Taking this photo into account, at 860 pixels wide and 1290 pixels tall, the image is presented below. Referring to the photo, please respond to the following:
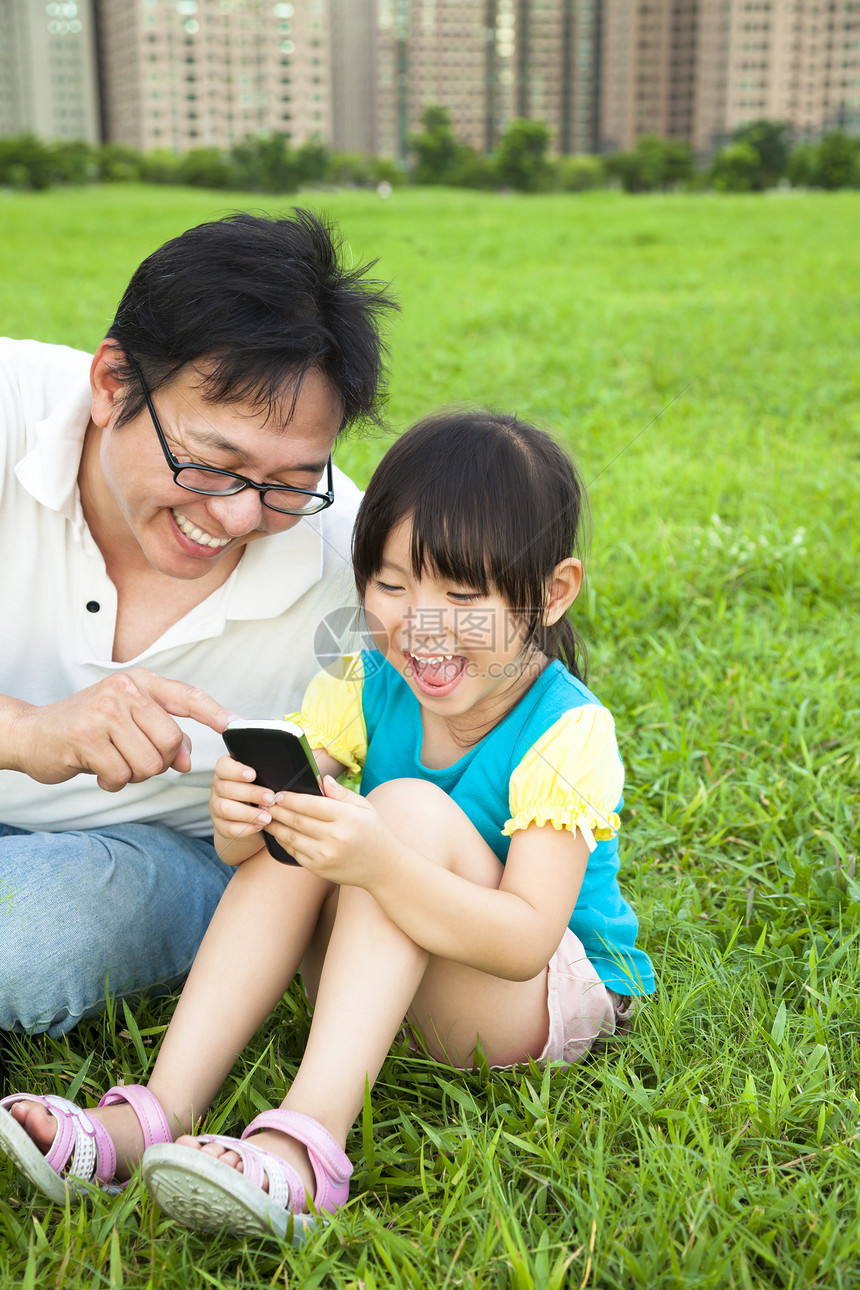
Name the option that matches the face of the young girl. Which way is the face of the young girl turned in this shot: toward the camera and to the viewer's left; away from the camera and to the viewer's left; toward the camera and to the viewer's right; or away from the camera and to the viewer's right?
toward the camera and to the viewer's left

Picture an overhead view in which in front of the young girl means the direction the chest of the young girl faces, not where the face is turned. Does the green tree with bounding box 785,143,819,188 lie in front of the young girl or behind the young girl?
behind

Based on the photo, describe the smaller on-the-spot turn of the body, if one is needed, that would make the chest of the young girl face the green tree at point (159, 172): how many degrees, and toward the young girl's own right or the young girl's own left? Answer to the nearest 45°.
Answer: approximately 135° to the young girl's own right

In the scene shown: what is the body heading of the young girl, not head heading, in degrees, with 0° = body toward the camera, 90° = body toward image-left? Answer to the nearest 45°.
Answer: approximately 45°

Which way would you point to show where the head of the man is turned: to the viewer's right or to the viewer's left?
to the viewer's right

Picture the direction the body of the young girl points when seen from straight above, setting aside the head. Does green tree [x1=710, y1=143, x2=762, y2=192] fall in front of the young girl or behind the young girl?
behind

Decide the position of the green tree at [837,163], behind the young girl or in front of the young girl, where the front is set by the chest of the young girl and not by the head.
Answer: behind

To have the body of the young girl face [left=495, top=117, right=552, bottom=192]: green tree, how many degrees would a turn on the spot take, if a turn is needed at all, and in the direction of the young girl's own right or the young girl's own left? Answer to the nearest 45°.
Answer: approximately 135° to the young girl's own right

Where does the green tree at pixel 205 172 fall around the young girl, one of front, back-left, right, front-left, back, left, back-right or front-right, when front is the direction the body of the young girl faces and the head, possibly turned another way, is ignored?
back-right

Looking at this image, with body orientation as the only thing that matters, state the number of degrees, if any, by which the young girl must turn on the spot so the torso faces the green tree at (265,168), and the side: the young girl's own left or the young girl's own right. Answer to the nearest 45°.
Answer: approximately 135° to the young girl's own right

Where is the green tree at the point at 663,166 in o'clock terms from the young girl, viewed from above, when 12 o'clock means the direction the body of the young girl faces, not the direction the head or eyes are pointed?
The green tree is roughly at 5 o'clock from the young girl.
